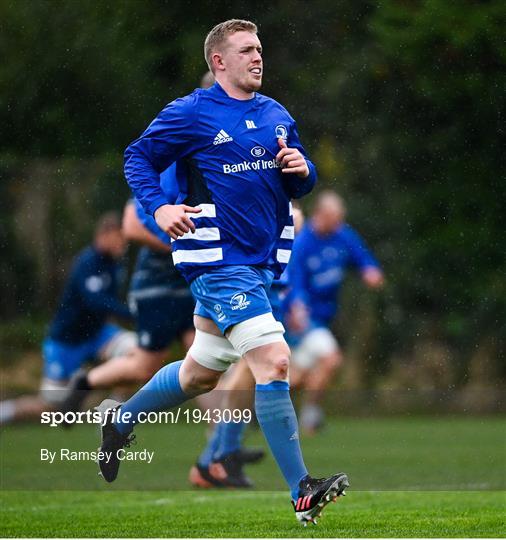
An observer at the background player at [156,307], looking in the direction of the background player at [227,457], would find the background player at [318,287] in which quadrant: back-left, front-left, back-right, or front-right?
back-left

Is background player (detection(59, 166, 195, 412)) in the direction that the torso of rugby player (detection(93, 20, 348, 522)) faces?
no

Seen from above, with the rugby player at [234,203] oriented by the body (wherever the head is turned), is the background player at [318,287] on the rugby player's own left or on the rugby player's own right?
on the rugby player's own left

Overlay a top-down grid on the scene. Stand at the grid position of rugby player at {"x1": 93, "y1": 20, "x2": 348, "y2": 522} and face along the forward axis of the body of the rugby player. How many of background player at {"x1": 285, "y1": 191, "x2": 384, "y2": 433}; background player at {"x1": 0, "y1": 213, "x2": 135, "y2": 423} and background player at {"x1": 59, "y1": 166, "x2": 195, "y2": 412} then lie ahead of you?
0

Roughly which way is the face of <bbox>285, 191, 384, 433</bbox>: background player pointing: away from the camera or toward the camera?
toward the camera

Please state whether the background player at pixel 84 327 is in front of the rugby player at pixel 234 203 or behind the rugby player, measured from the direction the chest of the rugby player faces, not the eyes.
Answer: behind

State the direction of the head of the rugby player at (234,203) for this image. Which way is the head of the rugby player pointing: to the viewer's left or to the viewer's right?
to the viewer's right
